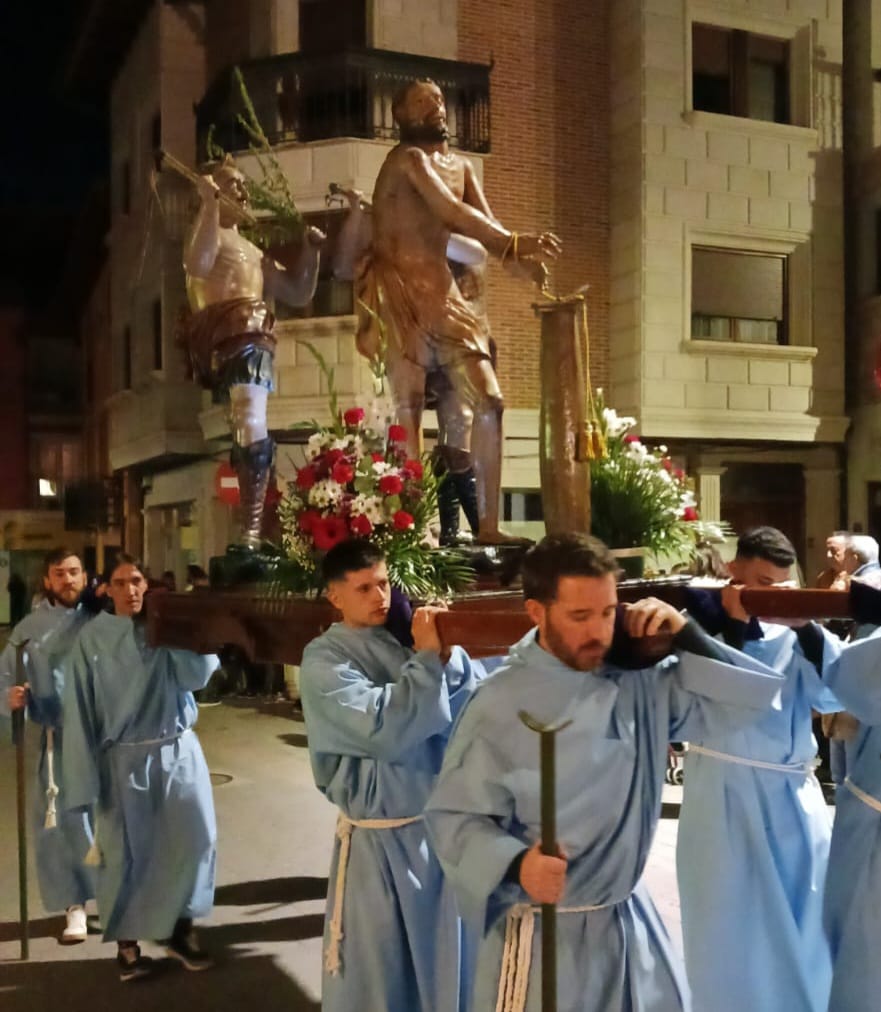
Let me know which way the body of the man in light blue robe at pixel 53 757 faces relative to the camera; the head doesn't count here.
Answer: toward the camera

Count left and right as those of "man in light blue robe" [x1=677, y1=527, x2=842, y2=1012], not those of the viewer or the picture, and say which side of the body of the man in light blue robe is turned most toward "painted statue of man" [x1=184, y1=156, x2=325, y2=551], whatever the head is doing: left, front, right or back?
right

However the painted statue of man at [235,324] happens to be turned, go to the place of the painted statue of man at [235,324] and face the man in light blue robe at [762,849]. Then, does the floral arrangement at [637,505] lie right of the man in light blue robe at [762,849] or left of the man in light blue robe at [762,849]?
left

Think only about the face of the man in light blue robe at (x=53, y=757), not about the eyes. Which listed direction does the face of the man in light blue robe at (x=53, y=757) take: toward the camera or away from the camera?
toward the camera

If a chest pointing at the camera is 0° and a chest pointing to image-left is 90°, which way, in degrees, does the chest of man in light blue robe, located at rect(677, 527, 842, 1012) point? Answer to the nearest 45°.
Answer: approximately 45°

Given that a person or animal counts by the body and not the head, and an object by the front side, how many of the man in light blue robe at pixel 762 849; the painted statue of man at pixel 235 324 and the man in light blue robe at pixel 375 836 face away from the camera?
0

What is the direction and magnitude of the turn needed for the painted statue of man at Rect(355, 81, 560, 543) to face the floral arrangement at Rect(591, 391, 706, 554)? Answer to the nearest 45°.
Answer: approximately 45° to its left

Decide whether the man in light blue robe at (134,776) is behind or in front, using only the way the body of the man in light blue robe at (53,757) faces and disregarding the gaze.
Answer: in front

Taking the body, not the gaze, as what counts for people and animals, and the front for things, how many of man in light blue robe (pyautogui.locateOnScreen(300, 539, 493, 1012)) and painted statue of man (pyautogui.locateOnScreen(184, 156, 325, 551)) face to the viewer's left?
0

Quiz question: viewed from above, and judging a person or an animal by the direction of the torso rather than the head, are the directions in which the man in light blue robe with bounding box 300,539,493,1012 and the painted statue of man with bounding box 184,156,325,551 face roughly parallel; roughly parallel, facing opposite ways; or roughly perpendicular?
roughly parallel

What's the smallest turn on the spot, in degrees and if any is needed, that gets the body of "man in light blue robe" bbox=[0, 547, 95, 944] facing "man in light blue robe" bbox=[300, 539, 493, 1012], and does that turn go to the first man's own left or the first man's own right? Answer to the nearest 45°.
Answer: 0° — they already face them

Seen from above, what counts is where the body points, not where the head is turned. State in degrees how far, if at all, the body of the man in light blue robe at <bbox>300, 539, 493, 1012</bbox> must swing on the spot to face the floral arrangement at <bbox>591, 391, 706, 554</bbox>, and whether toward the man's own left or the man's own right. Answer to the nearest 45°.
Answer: approximately 90° to the man's own left

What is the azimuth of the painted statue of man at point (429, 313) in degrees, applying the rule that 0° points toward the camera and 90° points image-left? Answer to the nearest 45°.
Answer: approximately 315°
